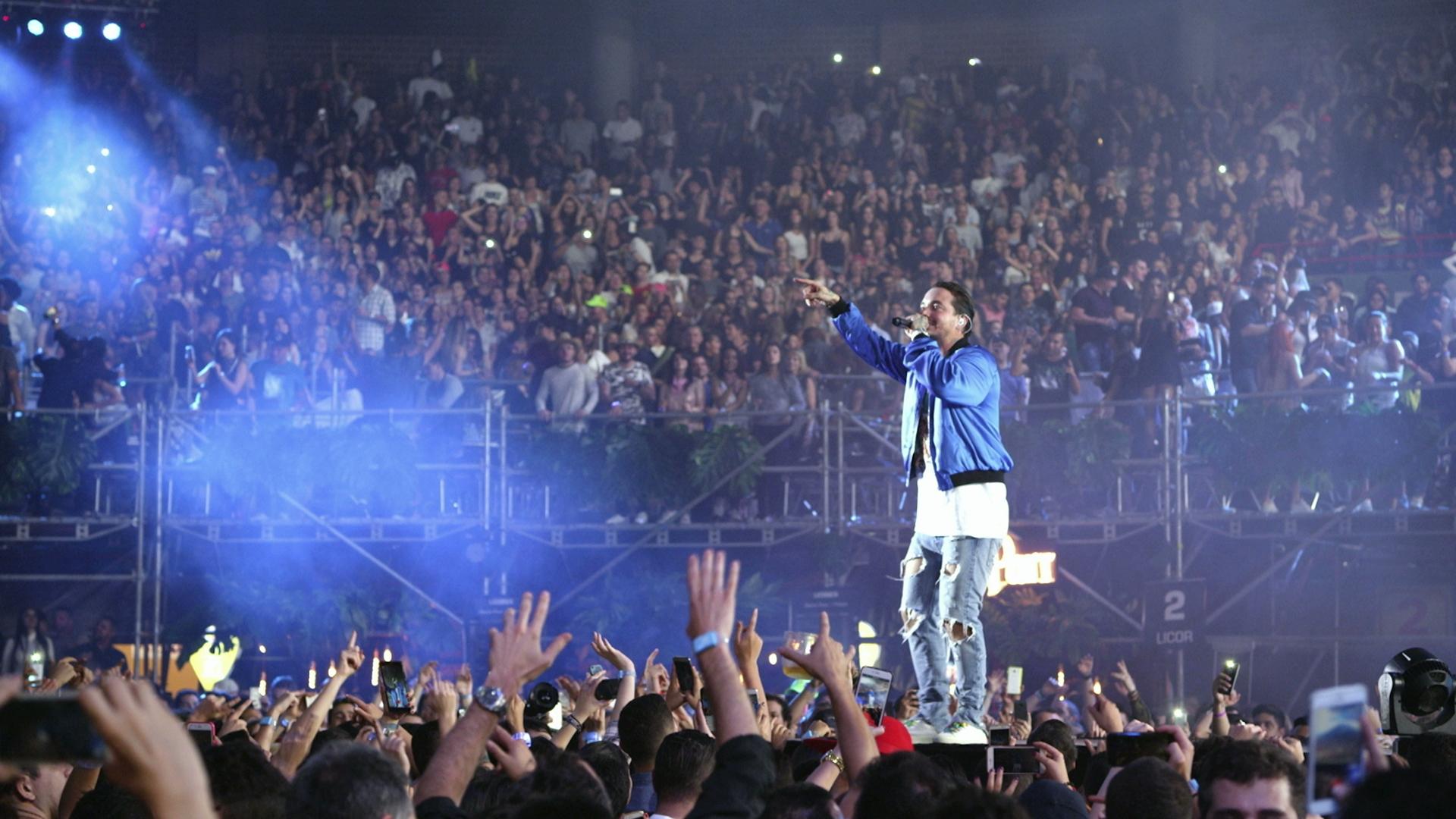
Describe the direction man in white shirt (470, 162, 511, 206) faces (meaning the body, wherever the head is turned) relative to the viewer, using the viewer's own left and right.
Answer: facing the viewer

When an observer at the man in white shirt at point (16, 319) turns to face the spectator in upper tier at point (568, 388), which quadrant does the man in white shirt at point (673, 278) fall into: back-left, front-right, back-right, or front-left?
front-left

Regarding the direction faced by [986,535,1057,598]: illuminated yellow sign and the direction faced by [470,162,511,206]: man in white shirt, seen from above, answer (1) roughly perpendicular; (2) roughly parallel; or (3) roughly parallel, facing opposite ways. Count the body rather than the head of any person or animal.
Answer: roughly parallel

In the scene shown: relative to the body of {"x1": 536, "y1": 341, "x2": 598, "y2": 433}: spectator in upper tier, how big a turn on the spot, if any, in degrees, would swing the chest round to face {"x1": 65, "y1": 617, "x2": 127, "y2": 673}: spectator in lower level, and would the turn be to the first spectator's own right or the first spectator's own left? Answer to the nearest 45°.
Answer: approximately 90° to the first spectator's own right

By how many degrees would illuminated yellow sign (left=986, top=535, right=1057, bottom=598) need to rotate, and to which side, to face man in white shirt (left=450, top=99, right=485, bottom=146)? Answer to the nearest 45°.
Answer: approximately 135° to its right

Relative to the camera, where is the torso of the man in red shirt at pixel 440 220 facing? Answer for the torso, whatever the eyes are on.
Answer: toward the camera

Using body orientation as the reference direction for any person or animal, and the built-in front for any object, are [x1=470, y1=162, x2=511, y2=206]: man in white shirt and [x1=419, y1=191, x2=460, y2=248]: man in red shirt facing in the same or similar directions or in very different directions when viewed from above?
same or similar directions

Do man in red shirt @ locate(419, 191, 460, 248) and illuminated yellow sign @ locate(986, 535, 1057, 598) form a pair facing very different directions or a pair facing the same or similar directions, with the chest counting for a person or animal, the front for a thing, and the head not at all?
same or similar directions

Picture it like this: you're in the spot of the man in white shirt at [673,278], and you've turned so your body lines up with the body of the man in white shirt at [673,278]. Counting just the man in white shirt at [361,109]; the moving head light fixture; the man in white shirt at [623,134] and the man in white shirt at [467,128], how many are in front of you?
1

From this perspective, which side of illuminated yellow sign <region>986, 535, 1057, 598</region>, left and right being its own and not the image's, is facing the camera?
front

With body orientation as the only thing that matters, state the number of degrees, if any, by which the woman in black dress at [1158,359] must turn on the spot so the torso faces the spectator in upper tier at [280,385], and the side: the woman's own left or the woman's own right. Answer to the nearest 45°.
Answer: approximately 90° to the woman's own right

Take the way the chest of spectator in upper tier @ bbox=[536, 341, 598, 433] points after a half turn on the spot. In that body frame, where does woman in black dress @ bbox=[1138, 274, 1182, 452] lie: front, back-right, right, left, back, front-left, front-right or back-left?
right

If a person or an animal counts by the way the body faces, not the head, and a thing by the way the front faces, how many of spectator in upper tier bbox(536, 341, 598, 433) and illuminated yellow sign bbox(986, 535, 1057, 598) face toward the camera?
2
